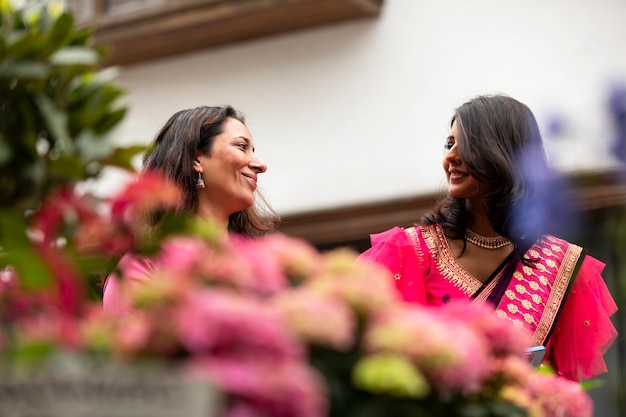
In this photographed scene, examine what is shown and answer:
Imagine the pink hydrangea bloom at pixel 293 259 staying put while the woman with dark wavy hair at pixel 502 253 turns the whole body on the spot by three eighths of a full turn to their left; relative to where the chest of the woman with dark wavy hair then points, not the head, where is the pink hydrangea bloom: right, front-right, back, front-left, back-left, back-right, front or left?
right

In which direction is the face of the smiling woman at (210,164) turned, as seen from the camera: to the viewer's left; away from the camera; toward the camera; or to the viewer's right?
to the viewer's right

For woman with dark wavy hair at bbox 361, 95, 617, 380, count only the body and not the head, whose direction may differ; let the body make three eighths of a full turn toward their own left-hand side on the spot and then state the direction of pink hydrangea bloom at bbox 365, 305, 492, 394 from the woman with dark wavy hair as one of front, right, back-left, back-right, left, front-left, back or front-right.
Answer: right

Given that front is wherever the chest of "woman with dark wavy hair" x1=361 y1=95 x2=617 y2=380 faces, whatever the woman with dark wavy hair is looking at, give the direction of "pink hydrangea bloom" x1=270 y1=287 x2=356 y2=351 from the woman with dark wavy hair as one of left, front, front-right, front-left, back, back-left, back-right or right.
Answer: front-left

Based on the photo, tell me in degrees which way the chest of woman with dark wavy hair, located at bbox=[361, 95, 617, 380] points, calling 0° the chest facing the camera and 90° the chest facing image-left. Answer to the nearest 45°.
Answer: approximately 45°

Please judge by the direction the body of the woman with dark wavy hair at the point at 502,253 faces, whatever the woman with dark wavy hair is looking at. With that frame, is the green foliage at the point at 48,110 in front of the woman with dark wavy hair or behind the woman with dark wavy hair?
in front

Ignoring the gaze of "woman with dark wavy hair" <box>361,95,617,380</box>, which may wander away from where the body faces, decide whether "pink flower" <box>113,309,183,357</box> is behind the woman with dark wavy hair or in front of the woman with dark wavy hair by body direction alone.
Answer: in front

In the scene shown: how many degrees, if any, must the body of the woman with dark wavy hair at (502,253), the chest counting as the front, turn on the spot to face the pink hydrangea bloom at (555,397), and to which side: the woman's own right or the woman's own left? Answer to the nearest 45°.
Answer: approximately 45° to the woman's own left
